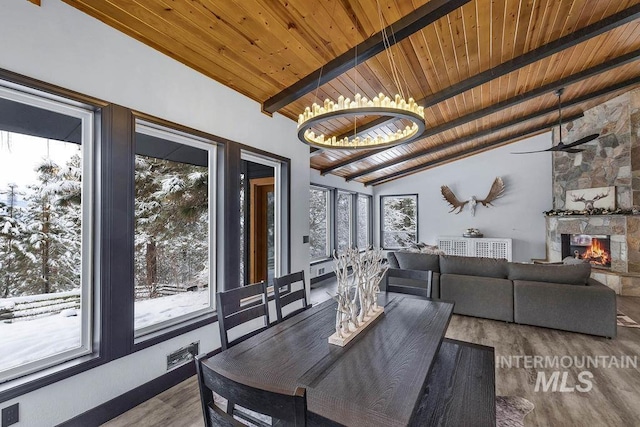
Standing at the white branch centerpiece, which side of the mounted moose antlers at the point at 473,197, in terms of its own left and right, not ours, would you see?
front

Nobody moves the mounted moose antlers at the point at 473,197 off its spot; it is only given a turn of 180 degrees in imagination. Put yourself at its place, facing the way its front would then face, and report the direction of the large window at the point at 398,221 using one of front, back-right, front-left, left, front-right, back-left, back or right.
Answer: left

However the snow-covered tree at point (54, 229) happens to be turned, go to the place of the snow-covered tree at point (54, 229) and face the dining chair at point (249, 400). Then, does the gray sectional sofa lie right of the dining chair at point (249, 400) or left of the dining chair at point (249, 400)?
left

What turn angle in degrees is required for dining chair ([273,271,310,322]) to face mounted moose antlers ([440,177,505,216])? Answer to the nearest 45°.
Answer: approximately 90° to its left

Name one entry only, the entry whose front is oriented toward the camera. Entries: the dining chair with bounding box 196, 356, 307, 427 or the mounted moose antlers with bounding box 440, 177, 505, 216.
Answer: the mounted moose antlers

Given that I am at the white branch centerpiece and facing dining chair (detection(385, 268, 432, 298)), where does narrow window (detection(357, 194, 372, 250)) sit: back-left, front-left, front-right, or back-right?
front-left

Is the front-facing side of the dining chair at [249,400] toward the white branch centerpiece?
yes

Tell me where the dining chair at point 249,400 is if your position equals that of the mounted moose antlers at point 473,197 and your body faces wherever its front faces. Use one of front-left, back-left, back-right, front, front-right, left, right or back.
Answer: front

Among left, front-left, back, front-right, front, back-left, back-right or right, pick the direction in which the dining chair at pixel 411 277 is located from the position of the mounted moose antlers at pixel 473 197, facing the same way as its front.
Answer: front

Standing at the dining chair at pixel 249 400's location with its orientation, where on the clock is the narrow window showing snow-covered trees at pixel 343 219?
The narrow window showing snow-covered trees is roughly at 11 o'clock from the dining chair.

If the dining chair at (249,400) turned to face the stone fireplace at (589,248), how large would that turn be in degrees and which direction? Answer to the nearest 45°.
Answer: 0° — it already faces it

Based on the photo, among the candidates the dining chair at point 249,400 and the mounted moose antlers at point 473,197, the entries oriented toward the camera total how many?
1

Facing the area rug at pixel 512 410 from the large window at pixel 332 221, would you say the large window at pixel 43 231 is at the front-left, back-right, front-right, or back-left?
front-right

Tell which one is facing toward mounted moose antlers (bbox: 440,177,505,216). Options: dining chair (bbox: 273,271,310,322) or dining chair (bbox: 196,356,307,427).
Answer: dining chair (bbox: 196,356,307,427)

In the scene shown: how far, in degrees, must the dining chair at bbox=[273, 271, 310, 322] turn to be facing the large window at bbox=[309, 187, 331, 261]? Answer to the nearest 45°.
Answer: approximately 135° to its left

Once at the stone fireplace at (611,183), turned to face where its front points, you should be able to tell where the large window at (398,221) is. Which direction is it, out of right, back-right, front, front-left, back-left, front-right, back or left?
front-right

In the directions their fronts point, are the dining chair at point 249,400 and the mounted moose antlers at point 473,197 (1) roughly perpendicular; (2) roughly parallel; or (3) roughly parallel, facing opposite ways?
roughly parallel, facing opposite ways

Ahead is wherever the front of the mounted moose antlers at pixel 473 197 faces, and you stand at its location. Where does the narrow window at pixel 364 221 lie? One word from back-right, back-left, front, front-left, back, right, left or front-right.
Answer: right

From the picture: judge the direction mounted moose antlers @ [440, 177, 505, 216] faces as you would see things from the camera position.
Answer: facing the viewer

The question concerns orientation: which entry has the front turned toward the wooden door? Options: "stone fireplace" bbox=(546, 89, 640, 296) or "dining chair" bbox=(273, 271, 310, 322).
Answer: the stone fireplace

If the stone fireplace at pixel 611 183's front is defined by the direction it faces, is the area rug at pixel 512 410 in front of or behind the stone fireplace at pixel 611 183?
in front

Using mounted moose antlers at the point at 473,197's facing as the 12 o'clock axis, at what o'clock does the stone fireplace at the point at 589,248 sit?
The stone fireplace is roughly at 10 o'clock from the mounted moose antlers.
